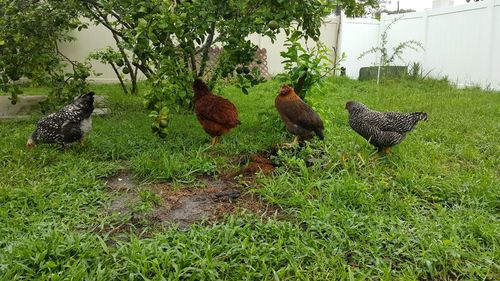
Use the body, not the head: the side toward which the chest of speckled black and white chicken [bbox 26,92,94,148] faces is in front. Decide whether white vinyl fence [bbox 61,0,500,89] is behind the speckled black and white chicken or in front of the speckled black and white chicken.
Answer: behind

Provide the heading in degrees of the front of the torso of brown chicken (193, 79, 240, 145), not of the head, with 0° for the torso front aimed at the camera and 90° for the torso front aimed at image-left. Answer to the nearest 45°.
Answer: approximately 90°

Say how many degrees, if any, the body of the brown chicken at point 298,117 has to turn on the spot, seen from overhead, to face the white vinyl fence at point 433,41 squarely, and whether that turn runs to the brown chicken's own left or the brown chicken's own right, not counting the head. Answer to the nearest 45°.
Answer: approximately 180°

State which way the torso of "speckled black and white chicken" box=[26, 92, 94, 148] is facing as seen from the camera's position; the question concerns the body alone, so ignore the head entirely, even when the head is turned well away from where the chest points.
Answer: to the viewer's left

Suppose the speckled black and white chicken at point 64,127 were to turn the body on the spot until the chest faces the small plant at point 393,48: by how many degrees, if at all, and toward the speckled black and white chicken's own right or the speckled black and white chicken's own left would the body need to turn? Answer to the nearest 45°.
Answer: approximately 135° to the speckled black and white chicken's own right

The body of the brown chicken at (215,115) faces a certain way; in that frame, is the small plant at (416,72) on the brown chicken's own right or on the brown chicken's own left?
on the brown chicken's own right

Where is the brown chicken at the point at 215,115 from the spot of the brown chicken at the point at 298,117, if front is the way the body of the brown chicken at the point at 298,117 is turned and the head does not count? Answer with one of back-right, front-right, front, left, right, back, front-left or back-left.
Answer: front-right

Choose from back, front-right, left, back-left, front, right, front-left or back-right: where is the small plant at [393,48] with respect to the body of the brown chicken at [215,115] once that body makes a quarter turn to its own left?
back-left

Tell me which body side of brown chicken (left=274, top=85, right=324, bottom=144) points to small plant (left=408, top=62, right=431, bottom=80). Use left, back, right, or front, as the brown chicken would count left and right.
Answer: back
